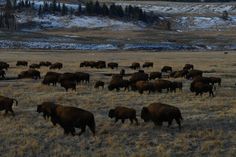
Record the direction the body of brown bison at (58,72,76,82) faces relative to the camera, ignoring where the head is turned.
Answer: to the viewer's left

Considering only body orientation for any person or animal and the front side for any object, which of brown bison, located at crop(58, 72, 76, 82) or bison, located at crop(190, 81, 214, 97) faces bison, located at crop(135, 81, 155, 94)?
bison, located at crop(190, 81, 214, 97)

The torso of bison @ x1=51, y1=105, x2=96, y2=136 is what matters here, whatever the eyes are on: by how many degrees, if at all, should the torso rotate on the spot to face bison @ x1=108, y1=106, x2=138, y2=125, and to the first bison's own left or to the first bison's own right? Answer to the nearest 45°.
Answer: approximately 135° to the first bison's own right

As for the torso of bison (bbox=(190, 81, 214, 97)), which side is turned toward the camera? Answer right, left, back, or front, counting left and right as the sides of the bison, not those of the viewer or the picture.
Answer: left

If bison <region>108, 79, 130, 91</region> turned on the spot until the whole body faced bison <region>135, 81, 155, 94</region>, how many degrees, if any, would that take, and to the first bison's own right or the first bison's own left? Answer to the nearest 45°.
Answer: approximately 135° to the first bison's own left

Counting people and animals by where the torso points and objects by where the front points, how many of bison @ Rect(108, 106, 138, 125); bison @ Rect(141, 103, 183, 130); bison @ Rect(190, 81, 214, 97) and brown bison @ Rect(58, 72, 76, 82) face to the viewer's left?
4

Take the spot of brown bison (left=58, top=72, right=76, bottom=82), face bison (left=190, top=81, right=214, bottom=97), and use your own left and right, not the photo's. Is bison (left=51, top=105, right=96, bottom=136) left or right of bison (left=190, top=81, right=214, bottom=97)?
right

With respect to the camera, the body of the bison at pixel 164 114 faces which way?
to the viewer's left

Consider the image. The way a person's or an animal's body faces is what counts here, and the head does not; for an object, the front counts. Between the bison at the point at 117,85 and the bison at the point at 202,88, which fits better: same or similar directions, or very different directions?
same or similar directions

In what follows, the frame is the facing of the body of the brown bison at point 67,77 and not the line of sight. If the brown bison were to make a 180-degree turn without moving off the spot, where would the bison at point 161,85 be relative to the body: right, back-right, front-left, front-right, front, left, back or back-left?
front-right

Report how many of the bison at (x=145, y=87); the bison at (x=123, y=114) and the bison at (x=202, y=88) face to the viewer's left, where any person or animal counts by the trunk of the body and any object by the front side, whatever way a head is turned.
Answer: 3
